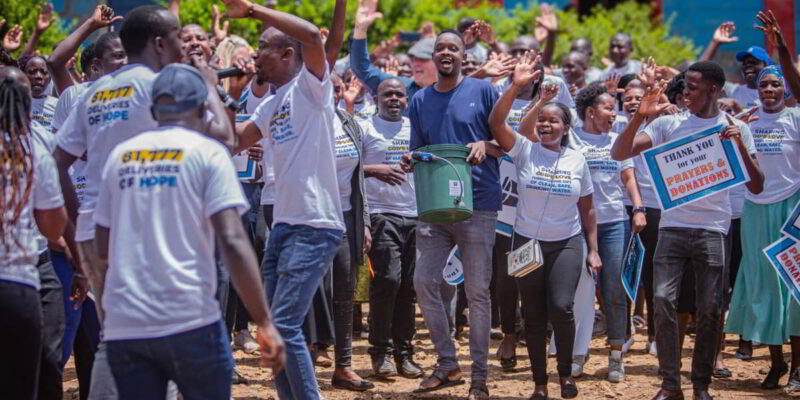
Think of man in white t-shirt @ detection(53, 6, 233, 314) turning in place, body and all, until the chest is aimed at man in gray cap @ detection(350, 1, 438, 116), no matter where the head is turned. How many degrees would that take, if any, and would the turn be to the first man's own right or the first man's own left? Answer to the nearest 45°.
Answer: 0° — they already face them

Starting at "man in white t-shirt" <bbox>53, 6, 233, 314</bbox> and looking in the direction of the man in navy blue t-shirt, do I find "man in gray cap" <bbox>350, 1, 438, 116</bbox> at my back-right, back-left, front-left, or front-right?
front-left

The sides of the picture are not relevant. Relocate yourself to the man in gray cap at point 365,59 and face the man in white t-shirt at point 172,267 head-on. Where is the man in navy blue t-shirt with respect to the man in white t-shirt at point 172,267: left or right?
left

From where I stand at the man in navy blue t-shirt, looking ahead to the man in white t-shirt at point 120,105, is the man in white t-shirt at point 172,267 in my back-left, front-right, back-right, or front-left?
front-left

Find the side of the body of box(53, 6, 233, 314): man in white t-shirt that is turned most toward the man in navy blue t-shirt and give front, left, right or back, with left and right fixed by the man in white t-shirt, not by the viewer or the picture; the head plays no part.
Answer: front

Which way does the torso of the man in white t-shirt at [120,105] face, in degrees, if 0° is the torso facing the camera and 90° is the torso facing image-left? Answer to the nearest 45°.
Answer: approximately 225°

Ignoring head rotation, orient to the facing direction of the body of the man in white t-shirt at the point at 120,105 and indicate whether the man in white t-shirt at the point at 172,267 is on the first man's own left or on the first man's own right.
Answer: on the first man's own right

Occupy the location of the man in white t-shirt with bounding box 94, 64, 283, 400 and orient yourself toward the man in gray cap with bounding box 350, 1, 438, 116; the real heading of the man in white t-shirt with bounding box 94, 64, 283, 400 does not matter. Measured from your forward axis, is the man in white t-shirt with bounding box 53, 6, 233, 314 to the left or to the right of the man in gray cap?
left
